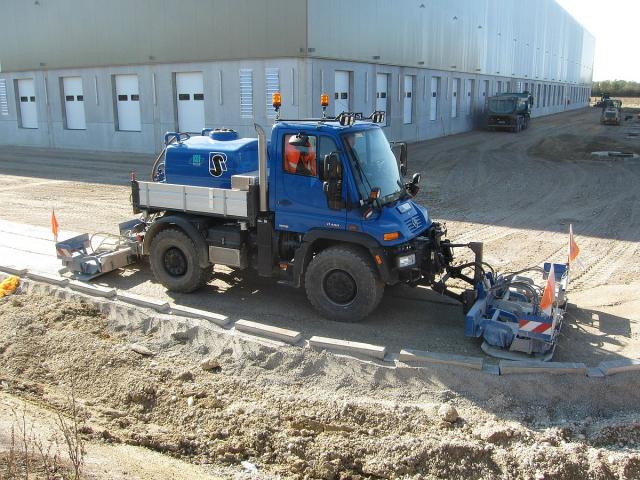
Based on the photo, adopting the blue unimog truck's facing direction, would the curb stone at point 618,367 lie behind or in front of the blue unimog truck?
in front

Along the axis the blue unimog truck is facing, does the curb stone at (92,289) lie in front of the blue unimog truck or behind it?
behind

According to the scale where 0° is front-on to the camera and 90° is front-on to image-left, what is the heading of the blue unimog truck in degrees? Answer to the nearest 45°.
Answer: approximately 315°

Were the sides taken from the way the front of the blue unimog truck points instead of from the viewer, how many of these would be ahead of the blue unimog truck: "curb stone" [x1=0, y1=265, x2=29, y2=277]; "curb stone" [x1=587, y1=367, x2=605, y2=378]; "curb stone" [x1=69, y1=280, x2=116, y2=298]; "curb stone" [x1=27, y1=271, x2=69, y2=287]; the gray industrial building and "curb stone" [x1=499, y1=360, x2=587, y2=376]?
2

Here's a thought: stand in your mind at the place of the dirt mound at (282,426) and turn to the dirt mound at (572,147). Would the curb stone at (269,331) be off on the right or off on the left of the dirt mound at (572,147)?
left

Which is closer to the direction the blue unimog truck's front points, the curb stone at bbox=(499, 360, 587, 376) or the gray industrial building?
the curb stone

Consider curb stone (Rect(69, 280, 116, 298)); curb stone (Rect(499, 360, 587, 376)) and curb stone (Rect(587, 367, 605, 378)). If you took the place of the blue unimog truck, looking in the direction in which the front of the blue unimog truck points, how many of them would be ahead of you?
2

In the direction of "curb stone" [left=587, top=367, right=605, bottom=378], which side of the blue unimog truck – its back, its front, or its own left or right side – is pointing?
front

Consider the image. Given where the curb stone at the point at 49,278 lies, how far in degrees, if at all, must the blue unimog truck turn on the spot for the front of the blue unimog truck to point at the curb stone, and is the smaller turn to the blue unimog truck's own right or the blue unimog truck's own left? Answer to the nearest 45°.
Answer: approximately 135° to the blue unimog truck's own right

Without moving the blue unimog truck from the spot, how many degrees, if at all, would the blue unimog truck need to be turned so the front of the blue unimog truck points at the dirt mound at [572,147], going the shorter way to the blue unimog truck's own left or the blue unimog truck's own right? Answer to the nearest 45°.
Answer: approximately 90° to the blue unimog truck's own left

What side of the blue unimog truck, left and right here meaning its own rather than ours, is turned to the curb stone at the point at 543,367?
front

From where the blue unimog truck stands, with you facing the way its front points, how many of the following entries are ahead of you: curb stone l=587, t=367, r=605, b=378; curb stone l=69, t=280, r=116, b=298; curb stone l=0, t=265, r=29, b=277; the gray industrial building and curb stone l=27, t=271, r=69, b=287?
1
